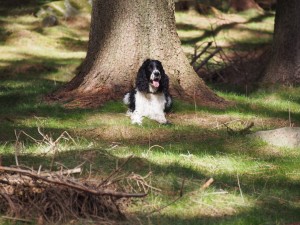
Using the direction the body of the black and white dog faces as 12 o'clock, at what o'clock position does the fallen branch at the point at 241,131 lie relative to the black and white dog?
The fallen branch is roughly at 10 o'clock from the black and white dog.

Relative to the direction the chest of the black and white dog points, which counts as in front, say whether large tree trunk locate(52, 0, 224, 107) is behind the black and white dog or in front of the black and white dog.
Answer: behind

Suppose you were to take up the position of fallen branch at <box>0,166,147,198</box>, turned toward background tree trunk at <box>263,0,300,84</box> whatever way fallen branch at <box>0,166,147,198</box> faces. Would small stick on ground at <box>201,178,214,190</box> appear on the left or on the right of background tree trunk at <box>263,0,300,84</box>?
right

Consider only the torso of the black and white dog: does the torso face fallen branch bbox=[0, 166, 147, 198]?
yes

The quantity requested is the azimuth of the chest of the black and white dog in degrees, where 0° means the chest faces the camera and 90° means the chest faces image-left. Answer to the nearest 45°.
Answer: approximately 0°

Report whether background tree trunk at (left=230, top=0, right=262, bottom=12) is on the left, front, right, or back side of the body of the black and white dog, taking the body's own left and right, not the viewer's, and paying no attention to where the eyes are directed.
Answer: back

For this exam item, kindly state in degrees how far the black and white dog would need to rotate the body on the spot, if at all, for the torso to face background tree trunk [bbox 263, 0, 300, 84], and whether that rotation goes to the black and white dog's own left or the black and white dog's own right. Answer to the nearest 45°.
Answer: approximately 135° to the black and white dog's own left

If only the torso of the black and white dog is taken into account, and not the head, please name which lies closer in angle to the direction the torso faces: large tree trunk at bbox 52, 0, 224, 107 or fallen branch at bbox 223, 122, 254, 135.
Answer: the fallen branch

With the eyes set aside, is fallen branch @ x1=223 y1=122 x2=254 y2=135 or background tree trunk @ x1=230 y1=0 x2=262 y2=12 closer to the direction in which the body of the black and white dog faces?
the fallen branch
